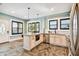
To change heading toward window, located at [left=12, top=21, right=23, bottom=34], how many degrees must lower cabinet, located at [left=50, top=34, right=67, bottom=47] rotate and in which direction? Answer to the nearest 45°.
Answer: approximately 45° to its right

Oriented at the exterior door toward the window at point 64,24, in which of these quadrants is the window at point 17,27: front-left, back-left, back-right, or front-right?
front-left

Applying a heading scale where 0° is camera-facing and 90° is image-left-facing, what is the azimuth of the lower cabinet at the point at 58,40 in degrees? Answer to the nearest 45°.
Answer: approximately 45°

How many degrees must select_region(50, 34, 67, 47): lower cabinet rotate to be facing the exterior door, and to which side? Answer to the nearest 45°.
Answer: approximately 45° to its right
